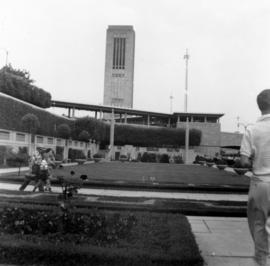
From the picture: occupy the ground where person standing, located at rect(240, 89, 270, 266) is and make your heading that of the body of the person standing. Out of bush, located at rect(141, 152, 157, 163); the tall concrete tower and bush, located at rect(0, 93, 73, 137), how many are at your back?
0

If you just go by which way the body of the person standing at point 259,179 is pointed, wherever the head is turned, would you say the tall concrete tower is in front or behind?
in front

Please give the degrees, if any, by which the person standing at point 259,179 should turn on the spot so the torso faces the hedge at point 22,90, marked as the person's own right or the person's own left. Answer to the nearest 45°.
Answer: approximately 45° to the person's own left

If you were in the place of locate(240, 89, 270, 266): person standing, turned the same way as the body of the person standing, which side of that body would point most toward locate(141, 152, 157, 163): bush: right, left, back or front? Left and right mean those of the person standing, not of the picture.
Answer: front

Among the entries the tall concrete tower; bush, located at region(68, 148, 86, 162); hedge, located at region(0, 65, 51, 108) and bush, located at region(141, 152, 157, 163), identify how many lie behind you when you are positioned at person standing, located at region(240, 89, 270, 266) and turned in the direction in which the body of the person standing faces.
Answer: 0

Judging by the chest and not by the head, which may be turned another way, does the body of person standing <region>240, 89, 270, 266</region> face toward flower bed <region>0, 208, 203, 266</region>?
no

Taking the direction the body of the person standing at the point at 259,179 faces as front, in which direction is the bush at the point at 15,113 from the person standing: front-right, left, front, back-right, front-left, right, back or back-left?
front-left

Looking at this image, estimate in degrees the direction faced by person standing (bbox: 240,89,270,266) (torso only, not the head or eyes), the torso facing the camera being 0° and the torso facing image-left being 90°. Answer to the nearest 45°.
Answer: approximately 180°

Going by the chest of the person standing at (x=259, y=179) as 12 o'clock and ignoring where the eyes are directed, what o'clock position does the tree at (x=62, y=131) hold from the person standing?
The tree is roughly at 11 o'clock from the person standing.

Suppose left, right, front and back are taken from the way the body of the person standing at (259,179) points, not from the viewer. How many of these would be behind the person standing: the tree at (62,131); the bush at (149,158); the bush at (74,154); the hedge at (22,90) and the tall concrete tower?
0
